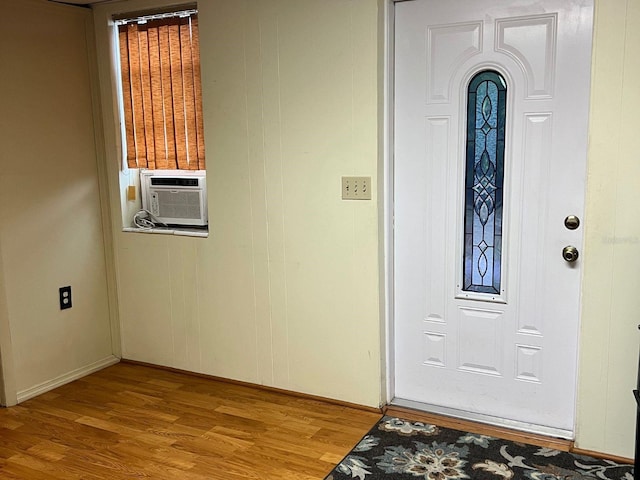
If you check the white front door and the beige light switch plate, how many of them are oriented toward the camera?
2

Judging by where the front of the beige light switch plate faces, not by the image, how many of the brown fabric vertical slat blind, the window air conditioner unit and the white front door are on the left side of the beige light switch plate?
1

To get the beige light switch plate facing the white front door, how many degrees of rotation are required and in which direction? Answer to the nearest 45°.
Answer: approximately 90° to its left

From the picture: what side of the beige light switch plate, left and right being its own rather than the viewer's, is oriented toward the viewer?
front

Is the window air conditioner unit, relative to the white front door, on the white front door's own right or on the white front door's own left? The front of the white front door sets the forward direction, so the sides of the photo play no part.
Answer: on the white front door's own right

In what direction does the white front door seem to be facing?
toward the camera

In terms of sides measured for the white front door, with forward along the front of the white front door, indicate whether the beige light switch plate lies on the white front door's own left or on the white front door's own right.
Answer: on the white front door's own right
